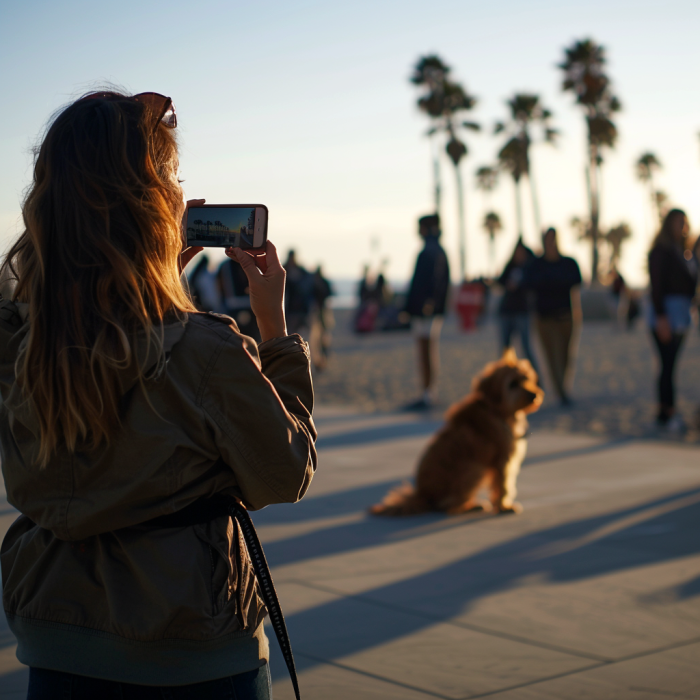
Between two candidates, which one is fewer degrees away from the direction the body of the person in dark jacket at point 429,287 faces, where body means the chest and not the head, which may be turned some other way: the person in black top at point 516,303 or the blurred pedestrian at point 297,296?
the blurred pedestrian

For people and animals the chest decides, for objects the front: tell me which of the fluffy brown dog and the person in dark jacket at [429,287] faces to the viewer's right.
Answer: the fluffy brown dog

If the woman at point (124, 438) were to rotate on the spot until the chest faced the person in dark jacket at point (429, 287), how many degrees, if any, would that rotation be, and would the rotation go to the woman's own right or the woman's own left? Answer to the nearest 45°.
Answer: approximately 45° to the woman's own left

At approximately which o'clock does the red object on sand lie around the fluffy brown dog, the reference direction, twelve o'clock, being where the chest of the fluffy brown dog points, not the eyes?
The red object on sand is roughly at 9 o'clock from the fluffy brown dog.

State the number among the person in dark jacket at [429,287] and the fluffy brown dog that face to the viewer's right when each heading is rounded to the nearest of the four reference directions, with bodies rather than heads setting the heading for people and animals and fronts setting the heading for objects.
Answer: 1

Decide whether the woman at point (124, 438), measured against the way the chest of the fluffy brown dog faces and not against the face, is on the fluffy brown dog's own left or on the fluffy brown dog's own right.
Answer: on the fluffy brown dog's own right

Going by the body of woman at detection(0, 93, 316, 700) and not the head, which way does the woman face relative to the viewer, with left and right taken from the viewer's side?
facing away from the viewer and to the right of the viewer

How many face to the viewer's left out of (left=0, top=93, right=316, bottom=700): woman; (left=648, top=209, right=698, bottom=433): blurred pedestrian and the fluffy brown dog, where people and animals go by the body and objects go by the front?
0

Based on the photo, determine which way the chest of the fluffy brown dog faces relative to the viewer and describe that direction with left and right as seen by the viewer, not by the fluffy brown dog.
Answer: facing to the right of the viewer

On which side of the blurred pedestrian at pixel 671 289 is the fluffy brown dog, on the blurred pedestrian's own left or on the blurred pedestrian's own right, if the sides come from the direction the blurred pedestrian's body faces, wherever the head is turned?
on the blurred pedestrian's own right
